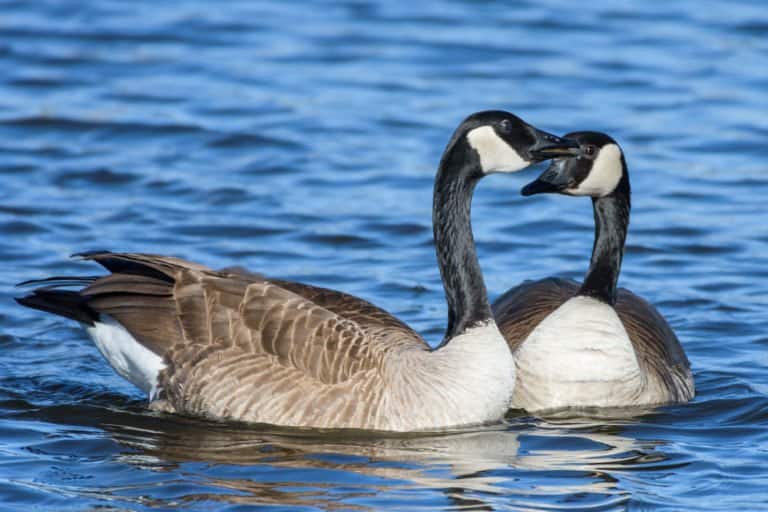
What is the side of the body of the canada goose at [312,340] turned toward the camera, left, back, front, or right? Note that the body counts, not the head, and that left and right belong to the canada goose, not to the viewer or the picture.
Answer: right

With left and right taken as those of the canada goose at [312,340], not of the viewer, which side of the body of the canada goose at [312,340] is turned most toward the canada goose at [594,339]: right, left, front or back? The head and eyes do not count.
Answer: front
